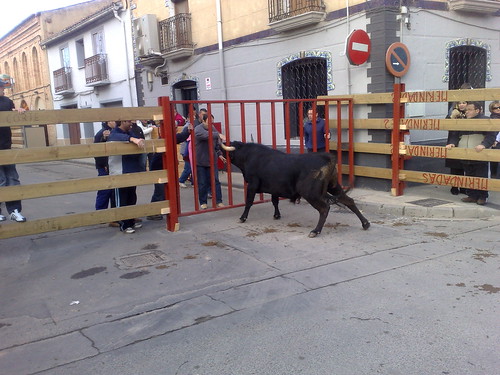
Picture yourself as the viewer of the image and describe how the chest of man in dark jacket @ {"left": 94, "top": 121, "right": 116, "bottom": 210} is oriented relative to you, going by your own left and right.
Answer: facing to the right of the viewer

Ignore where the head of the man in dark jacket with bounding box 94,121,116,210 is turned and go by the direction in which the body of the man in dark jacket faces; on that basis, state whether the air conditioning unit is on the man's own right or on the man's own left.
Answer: on the man's own left

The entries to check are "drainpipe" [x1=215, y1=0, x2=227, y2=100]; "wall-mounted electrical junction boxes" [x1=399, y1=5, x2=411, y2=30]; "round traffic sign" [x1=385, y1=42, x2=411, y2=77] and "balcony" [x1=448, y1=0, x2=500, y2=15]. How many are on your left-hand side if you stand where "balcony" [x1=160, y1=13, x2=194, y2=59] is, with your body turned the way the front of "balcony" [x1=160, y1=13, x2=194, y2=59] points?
4

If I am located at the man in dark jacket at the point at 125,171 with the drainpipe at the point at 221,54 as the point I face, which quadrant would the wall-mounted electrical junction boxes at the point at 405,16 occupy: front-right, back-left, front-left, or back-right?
front-right

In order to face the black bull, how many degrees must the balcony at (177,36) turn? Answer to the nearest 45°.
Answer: approximately 45° to its left

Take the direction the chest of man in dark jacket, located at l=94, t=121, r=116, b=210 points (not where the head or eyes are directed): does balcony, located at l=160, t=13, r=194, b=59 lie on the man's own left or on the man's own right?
on the man's own left

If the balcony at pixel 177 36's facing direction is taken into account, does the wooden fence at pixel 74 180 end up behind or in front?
in front

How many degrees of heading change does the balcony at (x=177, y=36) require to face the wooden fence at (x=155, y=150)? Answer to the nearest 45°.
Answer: approximately 45° to its left

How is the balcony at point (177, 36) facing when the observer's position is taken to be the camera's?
facing the viewer and to the left of the viewer

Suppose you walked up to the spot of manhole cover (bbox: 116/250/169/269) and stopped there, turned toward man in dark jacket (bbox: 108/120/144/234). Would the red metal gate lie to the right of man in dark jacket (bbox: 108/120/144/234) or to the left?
right

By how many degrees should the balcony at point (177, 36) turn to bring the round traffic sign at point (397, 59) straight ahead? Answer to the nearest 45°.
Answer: approximately 90° to its left
